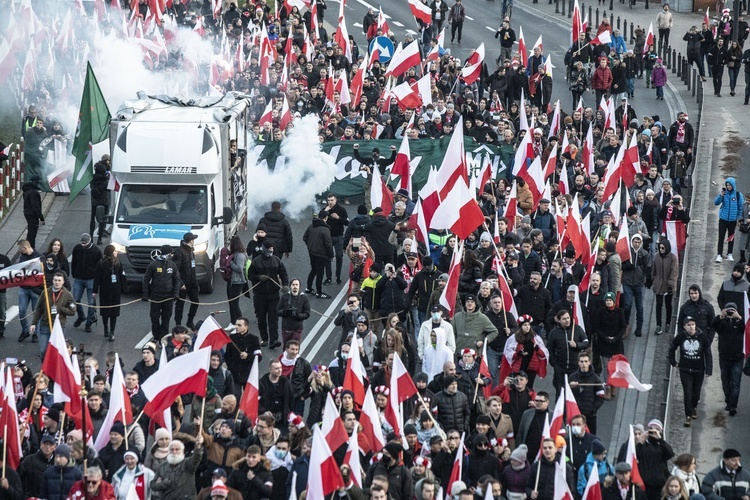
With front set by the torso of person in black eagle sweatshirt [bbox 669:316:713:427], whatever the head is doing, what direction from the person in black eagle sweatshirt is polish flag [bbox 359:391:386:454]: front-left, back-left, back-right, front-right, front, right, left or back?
front-right

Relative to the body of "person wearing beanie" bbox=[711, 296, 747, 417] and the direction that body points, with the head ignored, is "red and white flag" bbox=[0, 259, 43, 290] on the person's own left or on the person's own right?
on the person's own right

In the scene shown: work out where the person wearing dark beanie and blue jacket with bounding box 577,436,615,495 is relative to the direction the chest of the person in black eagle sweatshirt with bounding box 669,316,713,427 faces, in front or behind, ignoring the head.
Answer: in front

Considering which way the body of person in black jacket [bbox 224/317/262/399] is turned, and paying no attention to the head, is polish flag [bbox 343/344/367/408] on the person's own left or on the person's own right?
on the person's own left

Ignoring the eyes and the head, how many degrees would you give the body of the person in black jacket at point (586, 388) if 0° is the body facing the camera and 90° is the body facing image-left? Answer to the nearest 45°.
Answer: approximately 0°

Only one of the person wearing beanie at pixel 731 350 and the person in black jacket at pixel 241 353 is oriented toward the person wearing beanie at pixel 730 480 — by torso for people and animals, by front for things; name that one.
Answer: the person wearing beanie at pixel 731 350
